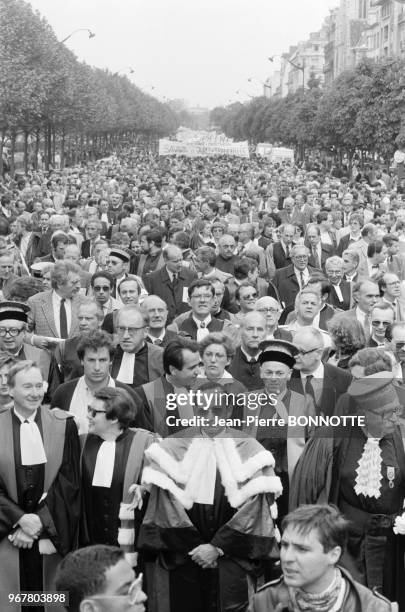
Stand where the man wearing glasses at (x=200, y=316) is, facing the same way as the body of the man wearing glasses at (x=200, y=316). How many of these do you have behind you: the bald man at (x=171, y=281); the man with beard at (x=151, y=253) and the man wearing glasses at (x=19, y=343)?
2

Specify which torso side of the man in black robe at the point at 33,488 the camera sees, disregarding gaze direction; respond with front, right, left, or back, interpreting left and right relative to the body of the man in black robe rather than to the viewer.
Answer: front

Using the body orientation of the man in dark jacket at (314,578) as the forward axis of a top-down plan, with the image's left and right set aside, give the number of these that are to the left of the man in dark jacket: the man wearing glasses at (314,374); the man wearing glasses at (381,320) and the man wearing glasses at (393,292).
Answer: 0

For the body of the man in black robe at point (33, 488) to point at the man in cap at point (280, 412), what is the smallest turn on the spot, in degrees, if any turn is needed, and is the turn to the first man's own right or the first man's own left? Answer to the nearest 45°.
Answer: approximately 90° to the first man's own left

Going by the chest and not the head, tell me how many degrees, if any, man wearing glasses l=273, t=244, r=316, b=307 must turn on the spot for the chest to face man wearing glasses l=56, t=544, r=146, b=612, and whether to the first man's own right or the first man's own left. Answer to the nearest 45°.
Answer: approximately 45° to the first man's own right

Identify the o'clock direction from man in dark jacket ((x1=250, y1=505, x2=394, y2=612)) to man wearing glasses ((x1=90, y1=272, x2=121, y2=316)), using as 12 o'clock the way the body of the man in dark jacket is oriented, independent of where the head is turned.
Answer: The man wearing glasses is roughly at 4 o'clock from the man in dark jacket.

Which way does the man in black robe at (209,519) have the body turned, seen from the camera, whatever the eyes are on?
toward the camera

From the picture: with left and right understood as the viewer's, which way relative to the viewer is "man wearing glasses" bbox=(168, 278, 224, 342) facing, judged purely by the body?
facing the viewer

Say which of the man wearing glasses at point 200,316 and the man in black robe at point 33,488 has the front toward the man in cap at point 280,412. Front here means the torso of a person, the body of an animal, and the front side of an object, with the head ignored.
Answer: the man wearing glasses

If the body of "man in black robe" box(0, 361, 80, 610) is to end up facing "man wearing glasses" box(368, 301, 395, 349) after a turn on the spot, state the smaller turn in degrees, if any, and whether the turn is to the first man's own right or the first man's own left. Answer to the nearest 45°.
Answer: approximately 135° to the first man's own left

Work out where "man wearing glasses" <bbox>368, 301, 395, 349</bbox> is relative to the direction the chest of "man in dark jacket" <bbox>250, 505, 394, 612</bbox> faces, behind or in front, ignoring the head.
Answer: behind

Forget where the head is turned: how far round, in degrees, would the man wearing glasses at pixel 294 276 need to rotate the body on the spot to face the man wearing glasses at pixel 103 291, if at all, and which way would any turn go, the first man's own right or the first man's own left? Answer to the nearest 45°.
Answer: approximately 90° to the first man's own right

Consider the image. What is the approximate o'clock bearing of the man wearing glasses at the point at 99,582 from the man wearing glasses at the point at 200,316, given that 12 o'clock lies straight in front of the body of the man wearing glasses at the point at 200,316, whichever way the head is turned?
the man wearing glasses at the point at 99,582 is roughly at 12 o'clock from the man wearing glasses at the point at 200,316.

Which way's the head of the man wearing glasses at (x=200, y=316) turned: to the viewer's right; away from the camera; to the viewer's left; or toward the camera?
toward the camera
